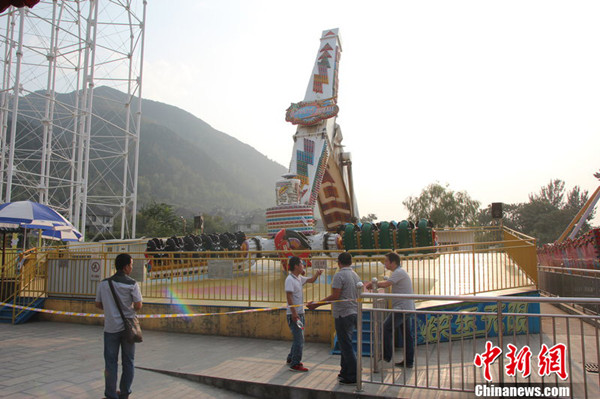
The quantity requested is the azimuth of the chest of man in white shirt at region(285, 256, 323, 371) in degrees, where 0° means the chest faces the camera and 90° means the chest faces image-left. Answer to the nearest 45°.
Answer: approximately 270°

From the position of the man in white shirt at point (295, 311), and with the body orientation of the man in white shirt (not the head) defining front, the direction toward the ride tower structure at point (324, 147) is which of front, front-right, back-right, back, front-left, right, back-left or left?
left

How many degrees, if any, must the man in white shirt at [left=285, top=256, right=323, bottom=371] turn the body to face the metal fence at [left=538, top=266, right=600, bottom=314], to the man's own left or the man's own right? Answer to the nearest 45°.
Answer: approximately 45° to the man's own left

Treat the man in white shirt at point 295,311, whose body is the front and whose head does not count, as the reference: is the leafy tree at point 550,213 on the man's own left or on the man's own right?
on the man's own left

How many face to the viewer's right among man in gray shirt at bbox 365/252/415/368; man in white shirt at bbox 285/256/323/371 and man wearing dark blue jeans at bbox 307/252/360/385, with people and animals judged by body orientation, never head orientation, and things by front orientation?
1

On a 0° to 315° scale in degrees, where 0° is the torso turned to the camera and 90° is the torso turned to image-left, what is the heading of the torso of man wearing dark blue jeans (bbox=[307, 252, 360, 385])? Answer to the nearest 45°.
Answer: approximately 135°

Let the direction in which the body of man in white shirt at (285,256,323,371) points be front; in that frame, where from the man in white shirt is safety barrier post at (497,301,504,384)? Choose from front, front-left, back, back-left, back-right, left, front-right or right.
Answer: front-right

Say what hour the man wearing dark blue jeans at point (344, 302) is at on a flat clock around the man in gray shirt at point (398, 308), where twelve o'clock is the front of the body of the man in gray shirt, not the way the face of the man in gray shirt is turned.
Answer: The man wearing dark blue jeans is roughly at 11 o'clock from the man in gray shirt.

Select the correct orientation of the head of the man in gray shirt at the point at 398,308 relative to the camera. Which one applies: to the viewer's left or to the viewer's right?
to the viewer's left

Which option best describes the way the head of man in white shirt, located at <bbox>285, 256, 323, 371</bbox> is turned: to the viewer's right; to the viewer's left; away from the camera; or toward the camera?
to the viewer's right

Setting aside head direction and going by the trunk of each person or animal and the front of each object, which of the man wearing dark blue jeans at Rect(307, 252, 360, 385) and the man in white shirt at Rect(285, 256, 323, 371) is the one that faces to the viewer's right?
the man in white shirt

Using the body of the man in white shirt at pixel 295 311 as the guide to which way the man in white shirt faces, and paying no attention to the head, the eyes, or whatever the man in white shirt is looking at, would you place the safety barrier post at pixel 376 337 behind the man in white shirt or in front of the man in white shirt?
in front

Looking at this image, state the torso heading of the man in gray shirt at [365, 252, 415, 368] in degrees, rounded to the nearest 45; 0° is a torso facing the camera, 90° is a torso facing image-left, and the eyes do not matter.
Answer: approximately 90°

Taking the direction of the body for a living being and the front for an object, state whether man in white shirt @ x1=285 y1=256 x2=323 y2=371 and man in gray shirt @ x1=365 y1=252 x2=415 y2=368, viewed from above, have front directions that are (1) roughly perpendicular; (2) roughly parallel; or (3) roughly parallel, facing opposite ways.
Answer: roughly parallel, facing opposite ways

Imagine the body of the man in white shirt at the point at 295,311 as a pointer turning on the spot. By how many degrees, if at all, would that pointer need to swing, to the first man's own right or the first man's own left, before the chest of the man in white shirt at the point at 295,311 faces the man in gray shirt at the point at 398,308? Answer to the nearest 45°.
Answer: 0° — they already face them
